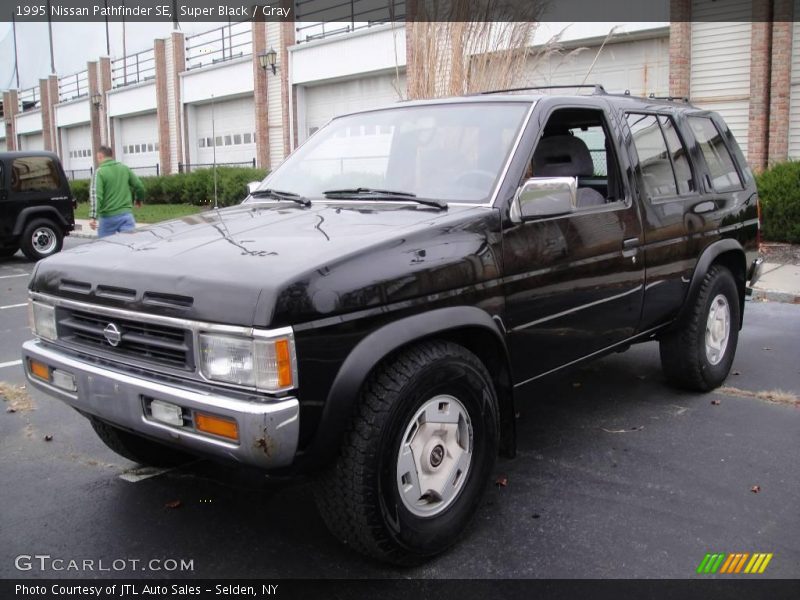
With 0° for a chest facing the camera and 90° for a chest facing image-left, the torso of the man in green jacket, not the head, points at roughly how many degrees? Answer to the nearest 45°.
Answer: approximately 135°

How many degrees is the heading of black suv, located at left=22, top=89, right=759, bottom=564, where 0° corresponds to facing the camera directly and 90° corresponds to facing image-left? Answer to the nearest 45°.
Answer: approximately 45°

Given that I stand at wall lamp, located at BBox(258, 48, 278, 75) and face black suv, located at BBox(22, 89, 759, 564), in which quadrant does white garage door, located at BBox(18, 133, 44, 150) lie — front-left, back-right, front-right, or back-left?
back-right

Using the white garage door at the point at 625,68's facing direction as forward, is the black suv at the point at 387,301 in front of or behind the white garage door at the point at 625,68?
in front

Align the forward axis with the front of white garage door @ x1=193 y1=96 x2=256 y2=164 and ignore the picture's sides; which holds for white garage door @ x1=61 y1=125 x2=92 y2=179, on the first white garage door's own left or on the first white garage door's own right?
on the first white garage door's own right

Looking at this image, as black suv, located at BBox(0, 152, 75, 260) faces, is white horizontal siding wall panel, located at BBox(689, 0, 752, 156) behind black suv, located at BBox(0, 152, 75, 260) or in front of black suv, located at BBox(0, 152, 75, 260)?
behind

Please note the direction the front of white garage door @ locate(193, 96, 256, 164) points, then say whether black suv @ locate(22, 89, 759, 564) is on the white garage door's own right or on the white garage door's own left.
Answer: on the white garage door's own left
